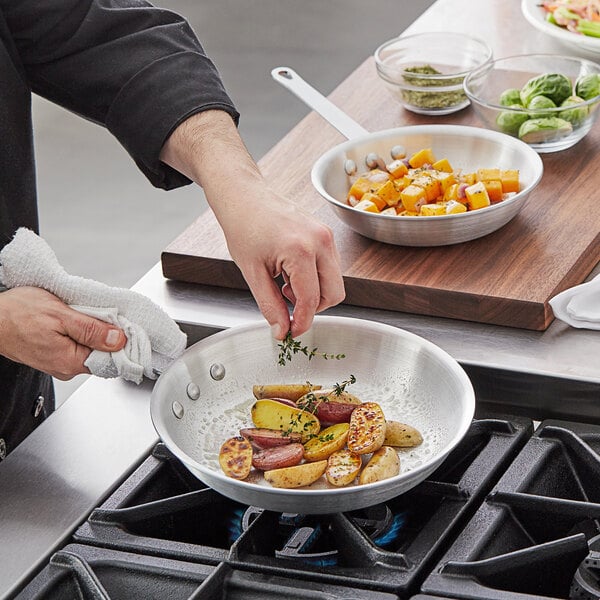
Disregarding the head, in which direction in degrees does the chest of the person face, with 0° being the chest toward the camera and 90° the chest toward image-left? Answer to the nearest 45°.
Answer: approximately 315°

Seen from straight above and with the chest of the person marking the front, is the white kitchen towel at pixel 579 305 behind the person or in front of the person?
in front

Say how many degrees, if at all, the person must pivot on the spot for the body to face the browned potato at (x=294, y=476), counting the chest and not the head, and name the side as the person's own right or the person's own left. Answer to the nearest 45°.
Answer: approximately 45° to the person's own right
